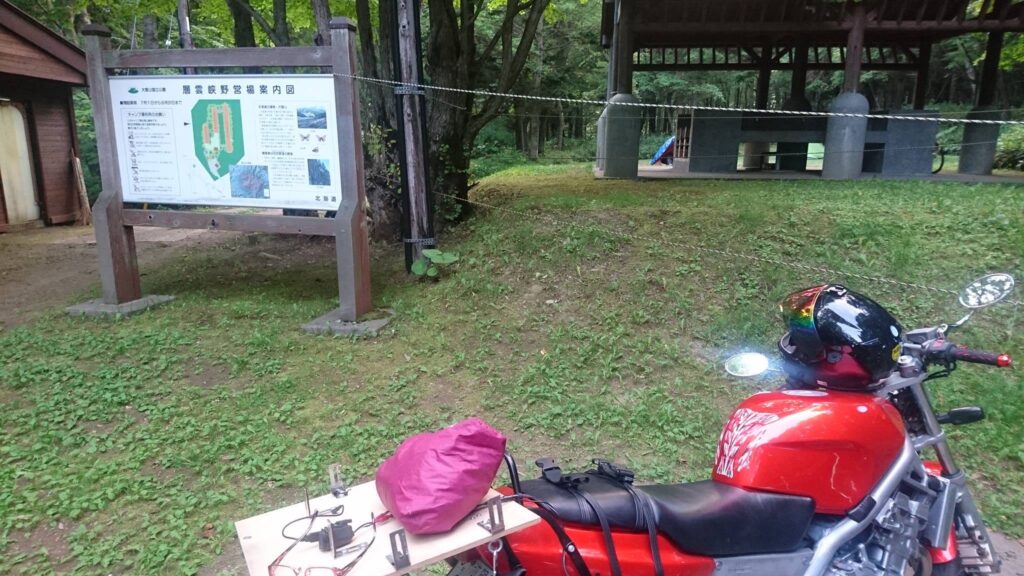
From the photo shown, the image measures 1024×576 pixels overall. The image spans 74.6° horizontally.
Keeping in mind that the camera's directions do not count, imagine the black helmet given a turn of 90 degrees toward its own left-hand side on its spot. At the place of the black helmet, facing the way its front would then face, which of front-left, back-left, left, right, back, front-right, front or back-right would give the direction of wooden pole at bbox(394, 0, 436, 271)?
back-right

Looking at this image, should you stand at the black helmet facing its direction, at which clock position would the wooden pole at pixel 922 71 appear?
The wooden pole is roughly at 3 o'clock from the black helmet.

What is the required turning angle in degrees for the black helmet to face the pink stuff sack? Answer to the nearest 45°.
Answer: approximately 45° to its left

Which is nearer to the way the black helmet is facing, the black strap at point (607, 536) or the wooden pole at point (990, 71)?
the black strap

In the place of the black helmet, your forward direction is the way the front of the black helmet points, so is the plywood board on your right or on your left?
on your left

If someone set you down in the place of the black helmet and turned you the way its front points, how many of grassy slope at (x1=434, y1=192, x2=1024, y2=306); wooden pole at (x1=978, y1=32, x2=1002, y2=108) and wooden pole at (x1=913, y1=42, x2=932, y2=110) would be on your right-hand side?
3

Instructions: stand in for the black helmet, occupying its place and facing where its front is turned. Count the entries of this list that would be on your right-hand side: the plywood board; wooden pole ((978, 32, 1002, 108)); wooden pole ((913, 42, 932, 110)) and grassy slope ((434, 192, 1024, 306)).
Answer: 3

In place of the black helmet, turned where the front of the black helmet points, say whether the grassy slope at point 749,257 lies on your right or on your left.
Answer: on your right

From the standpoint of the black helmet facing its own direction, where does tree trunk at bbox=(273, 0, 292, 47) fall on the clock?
The tree trunk is roughly at 1 o'clock from the black helmet.

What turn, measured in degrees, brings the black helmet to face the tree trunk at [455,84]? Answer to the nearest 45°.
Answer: approximately 45° to its right

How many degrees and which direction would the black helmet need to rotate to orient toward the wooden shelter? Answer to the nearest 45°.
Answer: approximately 90° to its right

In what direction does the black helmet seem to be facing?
to the viewer's left

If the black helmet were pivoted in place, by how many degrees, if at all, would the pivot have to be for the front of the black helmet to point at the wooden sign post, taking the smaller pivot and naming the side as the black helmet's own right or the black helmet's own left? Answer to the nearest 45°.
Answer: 0° — it already faces it

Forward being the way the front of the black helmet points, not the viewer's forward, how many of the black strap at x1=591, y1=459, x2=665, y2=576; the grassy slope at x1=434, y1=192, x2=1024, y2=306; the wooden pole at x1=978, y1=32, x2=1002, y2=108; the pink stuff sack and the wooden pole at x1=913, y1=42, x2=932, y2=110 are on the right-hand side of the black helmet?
3
